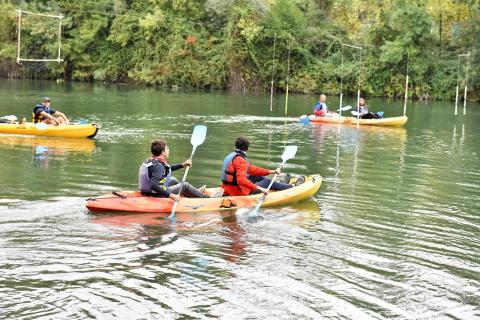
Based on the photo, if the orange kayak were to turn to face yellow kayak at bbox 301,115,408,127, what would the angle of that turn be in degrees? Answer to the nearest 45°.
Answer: approximately 90° to its left

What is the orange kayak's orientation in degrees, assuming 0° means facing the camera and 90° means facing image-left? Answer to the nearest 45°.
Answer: approximately 270°

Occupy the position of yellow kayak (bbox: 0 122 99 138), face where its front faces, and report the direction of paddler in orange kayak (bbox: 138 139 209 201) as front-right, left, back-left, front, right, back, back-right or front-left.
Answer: right

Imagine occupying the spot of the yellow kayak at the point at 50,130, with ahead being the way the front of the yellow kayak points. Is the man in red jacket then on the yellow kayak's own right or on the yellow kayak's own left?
on the yellow kayak's own right

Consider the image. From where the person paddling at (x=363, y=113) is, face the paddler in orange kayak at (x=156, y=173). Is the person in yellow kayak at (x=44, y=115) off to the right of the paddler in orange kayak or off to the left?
right

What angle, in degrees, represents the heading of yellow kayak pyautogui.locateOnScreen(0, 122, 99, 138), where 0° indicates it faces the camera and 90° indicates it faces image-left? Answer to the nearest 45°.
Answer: approximately 270°

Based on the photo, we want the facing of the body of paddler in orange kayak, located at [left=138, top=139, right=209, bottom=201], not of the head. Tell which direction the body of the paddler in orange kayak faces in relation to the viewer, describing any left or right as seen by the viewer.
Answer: facing to the right of the viewer

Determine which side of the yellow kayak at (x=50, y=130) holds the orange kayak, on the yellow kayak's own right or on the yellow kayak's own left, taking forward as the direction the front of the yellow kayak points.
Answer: on the yellow kayak's own right
